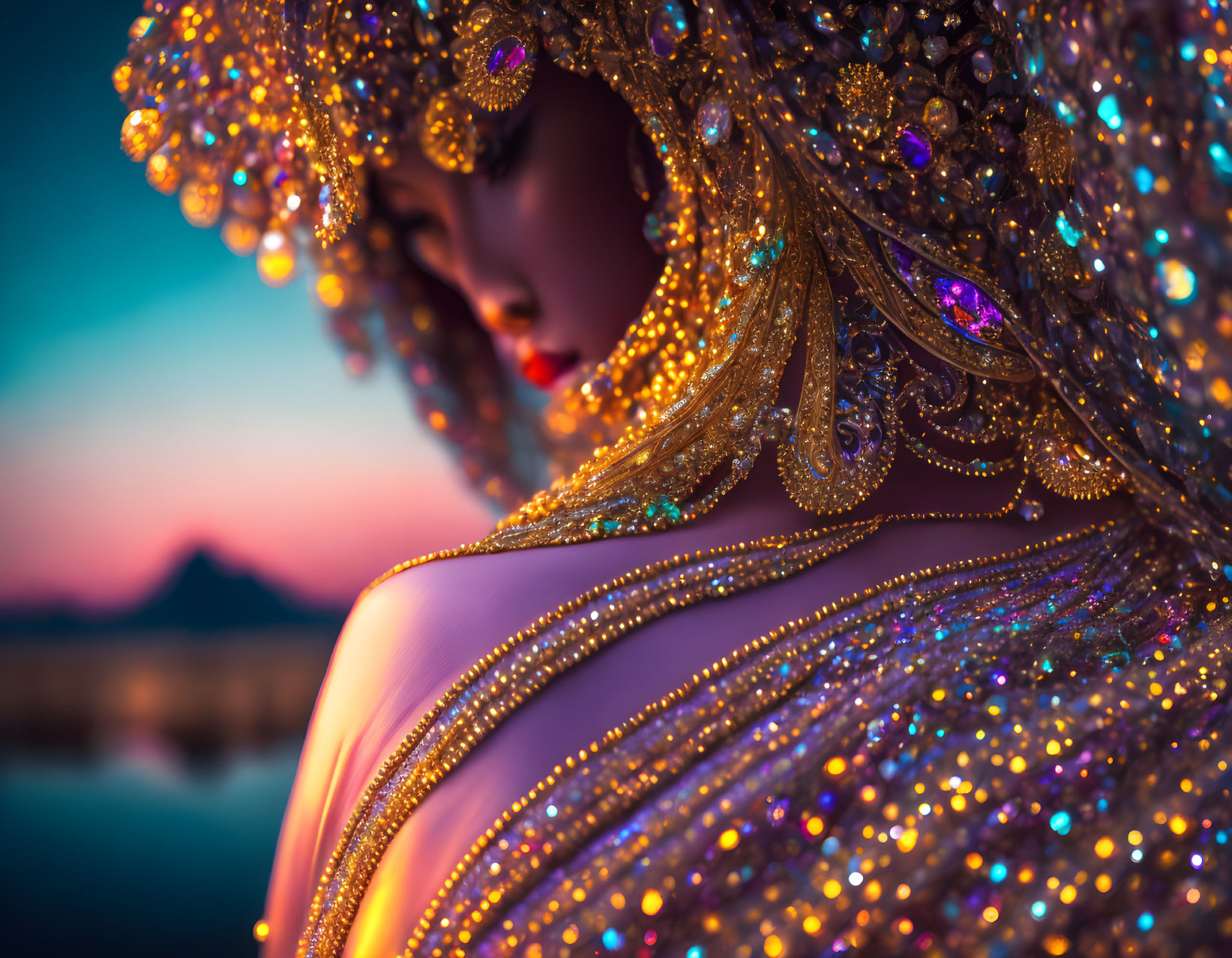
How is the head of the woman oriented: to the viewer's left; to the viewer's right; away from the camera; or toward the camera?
to the viewer's left

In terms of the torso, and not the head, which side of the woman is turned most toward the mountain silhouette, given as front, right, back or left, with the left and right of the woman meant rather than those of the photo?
front
